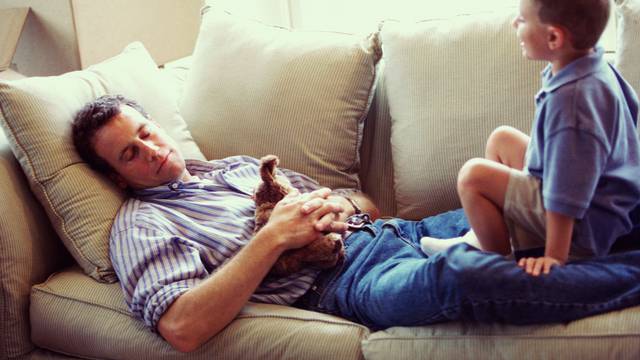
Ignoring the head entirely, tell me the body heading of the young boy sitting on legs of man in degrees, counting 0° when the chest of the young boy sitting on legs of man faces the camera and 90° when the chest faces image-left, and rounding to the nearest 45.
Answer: approximately 90°

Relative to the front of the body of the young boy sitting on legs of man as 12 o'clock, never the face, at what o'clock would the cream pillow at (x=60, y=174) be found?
The cream pillow is roughly at 12 o'clock from the young boy sitting on legs of man.

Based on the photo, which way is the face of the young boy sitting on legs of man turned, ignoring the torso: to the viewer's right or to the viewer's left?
to the viewer's left

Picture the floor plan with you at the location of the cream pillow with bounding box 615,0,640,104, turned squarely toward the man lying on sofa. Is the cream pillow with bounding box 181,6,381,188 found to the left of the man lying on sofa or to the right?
right

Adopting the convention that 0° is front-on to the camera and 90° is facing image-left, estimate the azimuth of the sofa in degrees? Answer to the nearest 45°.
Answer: approximately 0°

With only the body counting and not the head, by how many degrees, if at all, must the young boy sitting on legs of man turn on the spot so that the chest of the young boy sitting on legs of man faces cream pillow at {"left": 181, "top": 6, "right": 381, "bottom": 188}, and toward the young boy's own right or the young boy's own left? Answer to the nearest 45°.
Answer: approximately 45° to the young boy's own right
